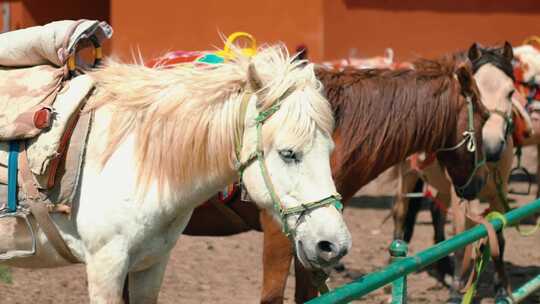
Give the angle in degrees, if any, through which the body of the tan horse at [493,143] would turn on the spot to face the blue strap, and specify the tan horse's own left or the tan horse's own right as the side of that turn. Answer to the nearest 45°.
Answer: approximately 90° to the tan horse's own right

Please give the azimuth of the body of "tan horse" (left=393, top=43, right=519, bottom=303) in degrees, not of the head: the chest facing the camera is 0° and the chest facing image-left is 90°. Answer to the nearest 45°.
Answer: approximately 315°

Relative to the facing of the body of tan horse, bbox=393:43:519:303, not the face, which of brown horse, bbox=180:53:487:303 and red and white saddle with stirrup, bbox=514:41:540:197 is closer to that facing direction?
the brown horse

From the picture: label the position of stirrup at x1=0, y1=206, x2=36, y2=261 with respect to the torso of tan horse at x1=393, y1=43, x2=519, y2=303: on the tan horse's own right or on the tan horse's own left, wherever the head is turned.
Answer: on the tan horse's own right

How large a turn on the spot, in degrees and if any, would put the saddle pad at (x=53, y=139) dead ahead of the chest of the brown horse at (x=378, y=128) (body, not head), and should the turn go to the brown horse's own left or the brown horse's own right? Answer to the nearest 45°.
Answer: approximately 135° to the brown horse's own right

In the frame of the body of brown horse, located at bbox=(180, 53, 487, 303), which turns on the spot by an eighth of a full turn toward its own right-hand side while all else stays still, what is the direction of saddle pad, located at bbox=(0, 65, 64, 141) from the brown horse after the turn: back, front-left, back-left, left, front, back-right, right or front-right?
right

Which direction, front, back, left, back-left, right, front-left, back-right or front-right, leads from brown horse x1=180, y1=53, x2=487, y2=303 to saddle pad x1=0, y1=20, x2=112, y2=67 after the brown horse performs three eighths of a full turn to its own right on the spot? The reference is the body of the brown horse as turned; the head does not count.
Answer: front

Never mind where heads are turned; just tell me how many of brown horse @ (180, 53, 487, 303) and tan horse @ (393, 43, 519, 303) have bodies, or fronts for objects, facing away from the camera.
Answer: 0

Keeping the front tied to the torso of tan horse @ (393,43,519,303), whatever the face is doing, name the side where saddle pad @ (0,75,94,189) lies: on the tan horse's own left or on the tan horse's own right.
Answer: on the tan horse's own right

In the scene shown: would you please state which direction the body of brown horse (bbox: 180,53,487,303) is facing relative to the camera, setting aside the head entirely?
to the viewer's right

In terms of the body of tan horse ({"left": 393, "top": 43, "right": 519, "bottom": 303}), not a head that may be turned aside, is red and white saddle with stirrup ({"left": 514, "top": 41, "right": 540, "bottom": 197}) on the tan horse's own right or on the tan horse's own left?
on the tan horse's own left

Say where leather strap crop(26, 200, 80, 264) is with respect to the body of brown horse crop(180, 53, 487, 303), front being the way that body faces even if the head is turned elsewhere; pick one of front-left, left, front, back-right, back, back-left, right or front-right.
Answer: back-right
